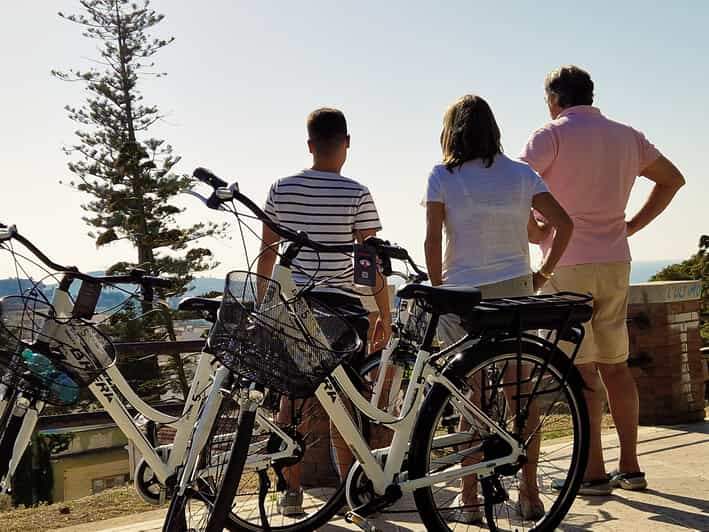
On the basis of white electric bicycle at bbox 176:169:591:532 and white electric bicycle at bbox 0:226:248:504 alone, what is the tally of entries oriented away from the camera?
0

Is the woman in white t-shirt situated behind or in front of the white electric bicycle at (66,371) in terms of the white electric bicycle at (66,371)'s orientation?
behind

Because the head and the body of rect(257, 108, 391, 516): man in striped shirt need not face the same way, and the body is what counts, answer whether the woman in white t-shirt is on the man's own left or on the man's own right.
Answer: on the man's own right

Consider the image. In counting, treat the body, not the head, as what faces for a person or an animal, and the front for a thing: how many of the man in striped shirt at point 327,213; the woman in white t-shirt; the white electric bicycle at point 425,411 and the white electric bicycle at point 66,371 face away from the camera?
2

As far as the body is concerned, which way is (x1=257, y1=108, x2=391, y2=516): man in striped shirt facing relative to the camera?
away from the camera

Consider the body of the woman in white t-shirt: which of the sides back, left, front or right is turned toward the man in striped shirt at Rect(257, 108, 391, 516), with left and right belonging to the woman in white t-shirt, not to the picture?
left

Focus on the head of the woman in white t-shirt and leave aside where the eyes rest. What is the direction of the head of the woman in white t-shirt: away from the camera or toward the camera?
away from the camera

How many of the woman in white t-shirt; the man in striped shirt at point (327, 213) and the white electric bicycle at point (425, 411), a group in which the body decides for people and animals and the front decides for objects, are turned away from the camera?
2

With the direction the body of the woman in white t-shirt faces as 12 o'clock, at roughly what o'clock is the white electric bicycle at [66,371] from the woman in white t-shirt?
The white electric bicycle is roughly at 8 o'clock from the woman in white t-shirt.

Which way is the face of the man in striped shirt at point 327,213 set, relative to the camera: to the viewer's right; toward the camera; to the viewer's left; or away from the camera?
away from the camera

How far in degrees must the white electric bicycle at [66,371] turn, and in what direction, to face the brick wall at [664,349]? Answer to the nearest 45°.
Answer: approximately 180°

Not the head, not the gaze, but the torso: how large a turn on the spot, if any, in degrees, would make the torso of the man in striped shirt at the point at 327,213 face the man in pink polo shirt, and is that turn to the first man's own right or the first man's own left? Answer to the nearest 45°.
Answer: approximately 90° to the first man's own right

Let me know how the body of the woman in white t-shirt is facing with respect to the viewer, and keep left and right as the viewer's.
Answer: facing away from the viewer

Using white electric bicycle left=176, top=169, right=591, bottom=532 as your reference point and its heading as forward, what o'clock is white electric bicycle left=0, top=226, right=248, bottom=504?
white electric bicycle left=0, top=226, right=248, bottom=504 is roughly at 1 o'clock from white electric bicycle left=176, top=169, right=591, bottom=532.
